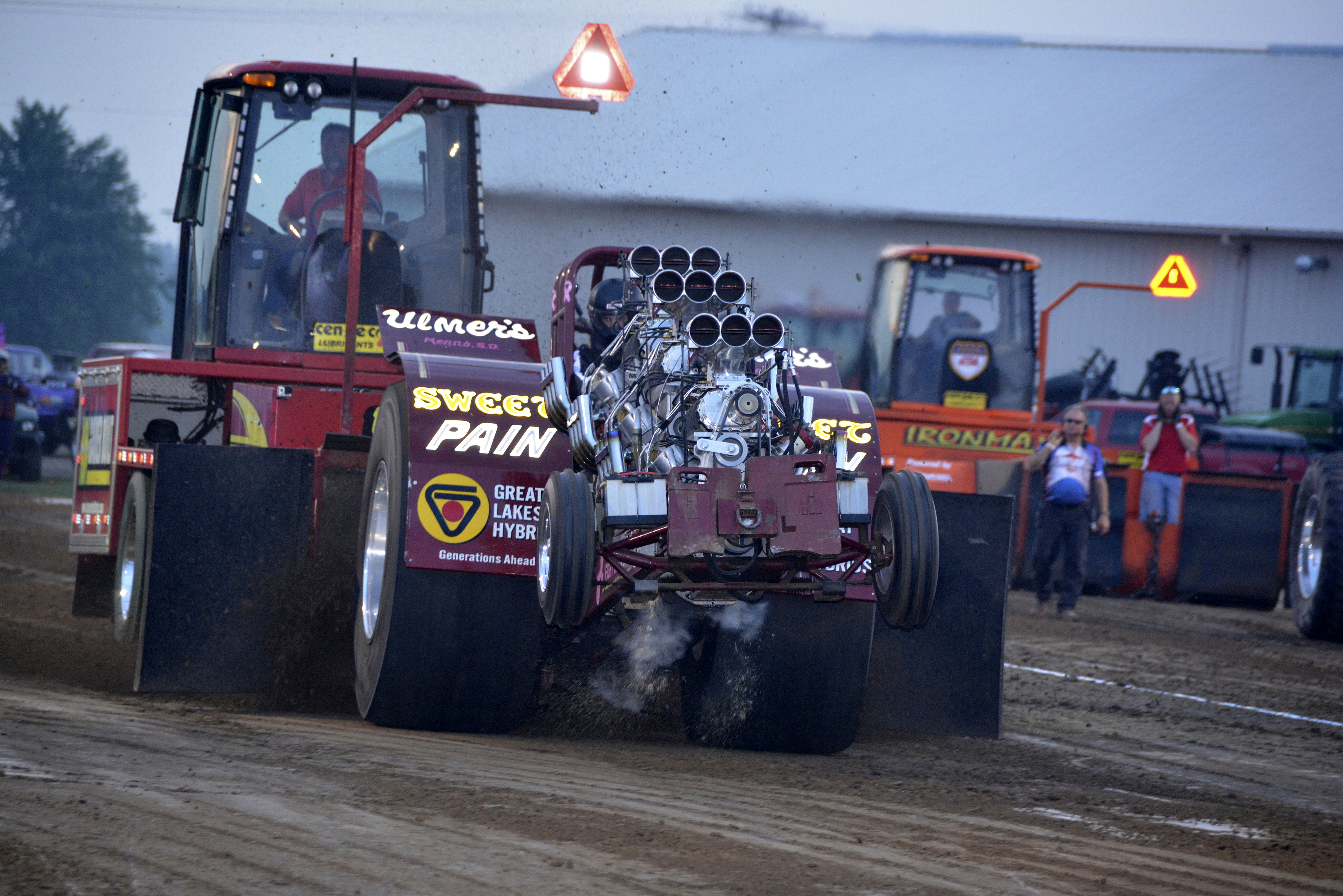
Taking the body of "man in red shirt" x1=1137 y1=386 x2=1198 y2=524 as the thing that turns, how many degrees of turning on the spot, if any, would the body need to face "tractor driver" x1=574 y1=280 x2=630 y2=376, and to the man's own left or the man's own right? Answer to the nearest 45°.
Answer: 0° — they already face them

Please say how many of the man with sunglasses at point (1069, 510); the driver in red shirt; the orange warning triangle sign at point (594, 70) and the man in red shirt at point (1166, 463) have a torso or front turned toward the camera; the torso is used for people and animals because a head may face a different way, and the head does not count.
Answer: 4

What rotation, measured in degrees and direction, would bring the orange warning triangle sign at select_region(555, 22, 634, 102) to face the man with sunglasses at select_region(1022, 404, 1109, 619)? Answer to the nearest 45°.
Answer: approximately 135° to its left

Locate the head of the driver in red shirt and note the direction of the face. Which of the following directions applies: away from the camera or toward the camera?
toward the camera

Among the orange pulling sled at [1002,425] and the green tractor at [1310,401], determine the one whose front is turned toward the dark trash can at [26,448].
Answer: the green tractor

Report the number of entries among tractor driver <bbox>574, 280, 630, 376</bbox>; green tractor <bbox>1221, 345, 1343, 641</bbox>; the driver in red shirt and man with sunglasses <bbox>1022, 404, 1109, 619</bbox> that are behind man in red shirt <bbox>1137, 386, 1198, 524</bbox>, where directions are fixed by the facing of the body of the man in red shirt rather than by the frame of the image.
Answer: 0

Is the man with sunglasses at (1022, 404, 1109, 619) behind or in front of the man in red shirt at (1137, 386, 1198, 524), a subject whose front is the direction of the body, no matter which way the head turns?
in front

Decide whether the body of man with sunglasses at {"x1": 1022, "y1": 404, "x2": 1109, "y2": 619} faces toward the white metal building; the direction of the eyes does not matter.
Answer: no

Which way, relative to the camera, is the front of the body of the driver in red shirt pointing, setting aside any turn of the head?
toward the camera

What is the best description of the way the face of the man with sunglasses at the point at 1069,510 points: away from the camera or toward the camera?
toward the camera

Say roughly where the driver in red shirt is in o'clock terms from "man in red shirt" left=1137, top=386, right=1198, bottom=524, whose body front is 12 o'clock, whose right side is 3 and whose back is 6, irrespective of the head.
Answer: The driver in red shirt is roughly at 1 o'clock from the man in red shirt.

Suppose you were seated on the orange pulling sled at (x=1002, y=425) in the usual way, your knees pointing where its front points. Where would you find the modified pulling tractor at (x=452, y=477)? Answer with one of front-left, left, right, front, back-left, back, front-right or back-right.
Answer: front-right

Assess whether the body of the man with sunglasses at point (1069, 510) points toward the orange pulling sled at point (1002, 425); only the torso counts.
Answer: no

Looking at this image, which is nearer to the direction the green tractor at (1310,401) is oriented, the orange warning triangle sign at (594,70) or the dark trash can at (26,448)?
the dark trash can

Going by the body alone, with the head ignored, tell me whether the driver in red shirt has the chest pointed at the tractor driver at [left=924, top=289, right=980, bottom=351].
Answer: no

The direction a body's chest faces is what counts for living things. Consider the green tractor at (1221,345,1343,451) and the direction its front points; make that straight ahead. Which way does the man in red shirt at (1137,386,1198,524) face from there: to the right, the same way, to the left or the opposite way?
to the left
